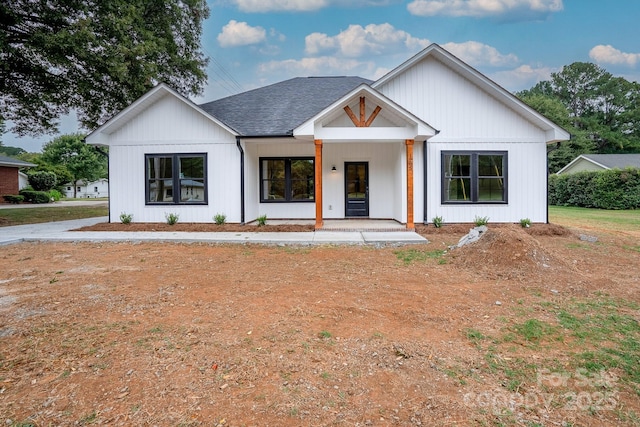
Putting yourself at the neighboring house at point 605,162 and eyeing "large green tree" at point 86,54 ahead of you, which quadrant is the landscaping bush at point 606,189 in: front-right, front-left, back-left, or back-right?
front-left

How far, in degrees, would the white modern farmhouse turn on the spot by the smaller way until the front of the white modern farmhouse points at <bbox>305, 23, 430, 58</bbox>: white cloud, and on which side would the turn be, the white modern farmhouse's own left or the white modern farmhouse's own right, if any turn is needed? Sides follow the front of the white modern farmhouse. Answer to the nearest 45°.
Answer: approximately 180°

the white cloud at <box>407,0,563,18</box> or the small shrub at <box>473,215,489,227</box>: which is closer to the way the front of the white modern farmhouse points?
the small shrub

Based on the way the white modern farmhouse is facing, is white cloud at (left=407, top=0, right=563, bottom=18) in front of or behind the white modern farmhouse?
behind

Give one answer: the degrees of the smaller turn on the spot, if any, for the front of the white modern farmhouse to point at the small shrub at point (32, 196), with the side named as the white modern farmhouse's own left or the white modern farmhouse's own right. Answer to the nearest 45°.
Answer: approximately 135° to the white modern farmhouse's own right

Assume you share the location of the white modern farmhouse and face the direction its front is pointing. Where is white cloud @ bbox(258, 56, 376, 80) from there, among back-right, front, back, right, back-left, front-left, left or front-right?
back

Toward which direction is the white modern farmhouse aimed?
toward the camera

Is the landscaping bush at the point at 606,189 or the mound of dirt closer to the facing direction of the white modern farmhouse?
the mound of dirt

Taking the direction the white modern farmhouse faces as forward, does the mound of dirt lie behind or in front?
in front

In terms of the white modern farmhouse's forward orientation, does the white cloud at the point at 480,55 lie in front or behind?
behind

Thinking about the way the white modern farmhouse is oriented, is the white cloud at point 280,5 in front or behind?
behind

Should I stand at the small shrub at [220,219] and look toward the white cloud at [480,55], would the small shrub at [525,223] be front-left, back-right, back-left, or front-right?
front-right
